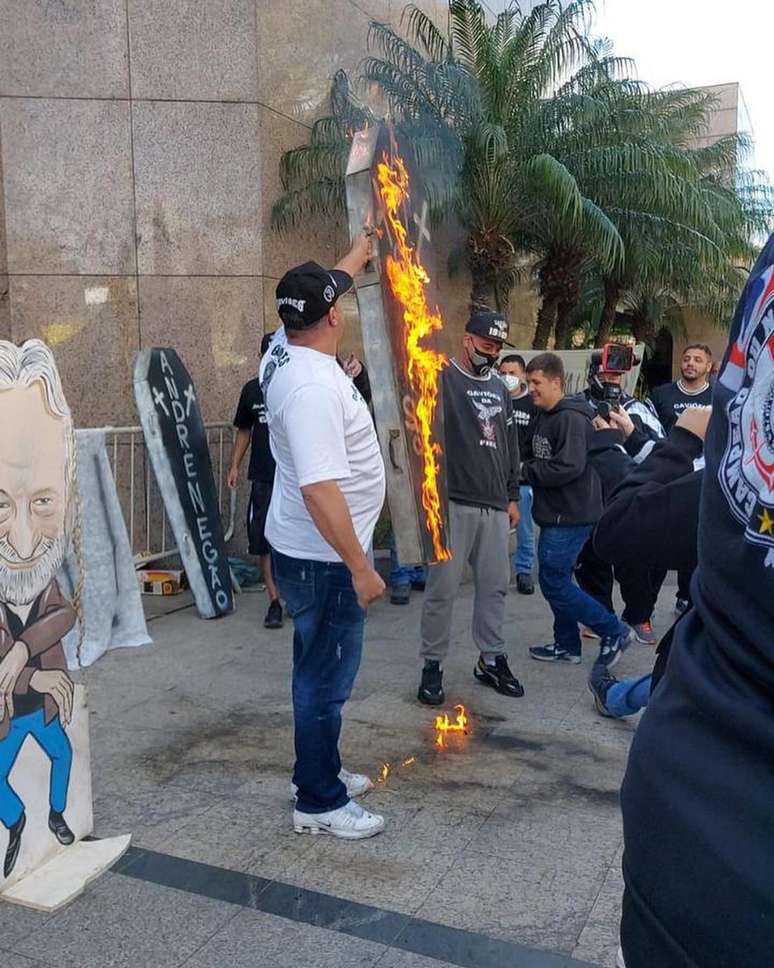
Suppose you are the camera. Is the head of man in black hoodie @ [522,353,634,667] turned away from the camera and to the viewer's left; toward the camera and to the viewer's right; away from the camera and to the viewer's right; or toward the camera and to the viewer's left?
toward the camera and to the viewer's left

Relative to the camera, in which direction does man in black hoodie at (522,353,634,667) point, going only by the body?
to the viewer's left

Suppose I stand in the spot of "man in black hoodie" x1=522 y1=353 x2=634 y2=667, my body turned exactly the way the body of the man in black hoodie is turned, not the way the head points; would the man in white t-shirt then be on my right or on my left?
on my left

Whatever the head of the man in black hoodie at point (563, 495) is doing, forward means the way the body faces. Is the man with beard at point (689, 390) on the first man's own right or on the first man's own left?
on the first man's own right

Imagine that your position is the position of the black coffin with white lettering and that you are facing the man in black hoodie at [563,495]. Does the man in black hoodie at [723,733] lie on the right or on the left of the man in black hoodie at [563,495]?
right

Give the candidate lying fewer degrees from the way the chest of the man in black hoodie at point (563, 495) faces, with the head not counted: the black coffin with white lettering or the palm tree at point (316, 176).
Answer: the black coffin with white lettering

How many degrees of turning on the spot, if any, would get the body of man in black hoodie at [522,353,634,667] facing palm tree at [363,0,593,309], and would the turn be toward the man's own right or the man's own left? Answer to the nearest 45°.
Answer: approximately 90° to the man's own right

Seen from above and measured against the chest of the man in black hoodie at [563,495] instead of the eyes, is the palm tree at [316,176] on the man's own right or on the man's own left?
on the man's own right
